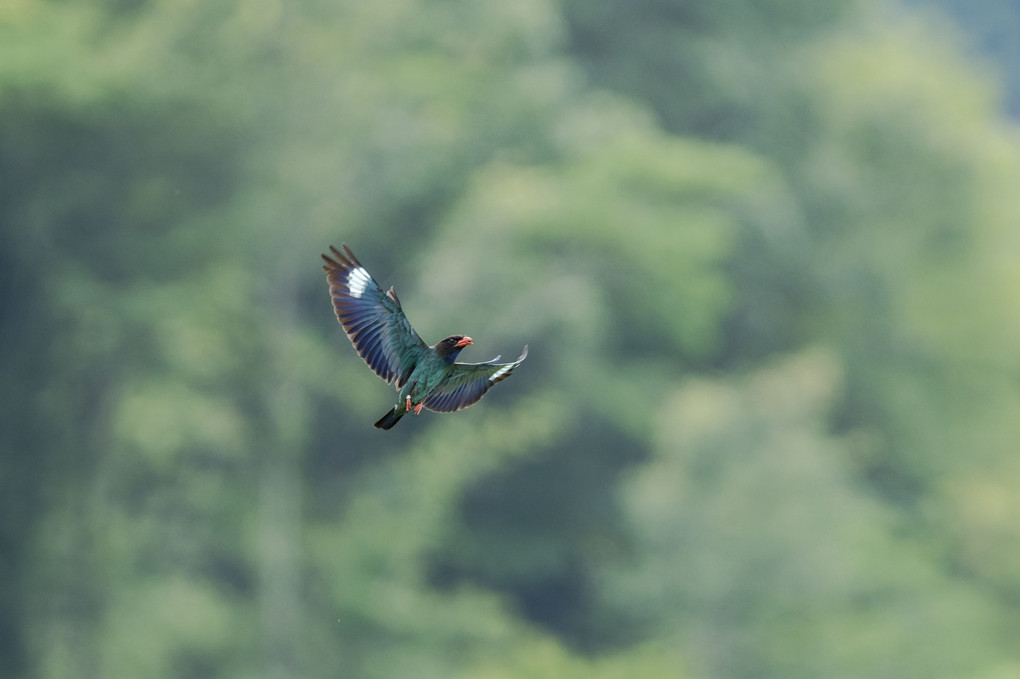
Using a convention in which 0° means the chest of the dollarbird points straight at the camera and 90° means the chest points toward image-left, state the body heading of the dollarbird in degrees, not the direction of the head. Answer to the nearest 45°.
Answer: approximately 315°
